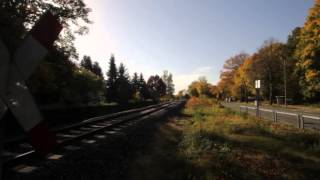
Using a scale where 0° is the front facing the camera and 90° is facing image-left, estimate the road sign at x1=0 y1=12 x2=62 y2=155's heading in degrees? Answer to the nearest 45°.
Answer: approximately 0°

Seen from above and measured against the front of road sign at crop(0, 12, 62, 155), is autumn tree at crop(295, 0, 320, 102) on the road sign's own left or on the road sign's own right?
on the road sign's own left
